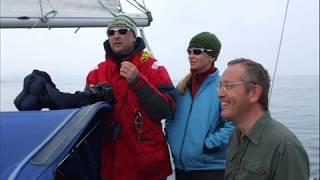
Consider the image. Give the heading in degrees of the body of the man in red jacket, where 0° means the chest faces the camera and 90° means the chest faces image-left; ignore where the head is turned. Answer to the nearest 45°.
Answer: approximately 45°

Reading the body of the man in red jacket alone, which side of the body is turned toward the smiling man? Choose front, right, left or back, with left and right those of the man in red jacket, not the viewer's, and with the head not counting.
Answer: left

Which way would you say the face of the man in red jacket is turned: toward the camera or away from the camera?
toward the camera
